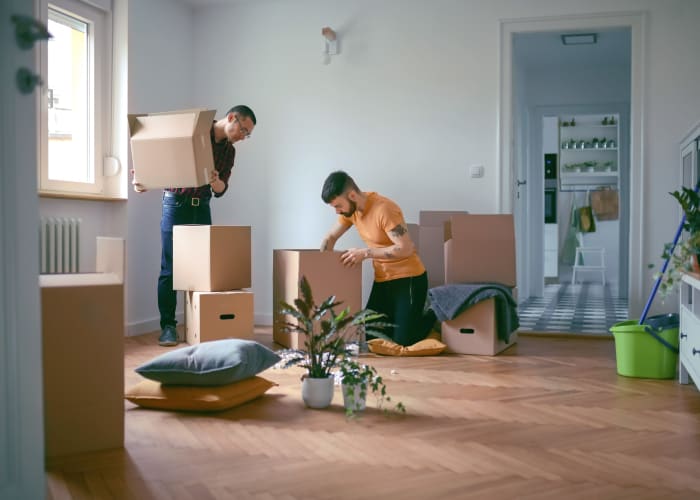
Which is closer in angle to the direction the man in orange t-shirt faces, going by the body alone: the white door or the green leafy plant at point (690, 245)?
the white door

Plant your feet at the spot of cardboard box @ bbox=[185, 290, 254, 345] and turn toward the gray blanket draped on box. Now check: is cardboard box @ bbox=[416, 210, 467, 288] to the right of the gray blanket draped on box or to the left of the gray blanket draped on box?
left

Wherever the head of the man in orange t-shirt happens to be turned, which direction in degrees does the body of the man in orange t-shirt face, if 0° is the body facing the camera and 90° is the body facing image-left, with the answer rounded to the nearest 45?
approximately 45°

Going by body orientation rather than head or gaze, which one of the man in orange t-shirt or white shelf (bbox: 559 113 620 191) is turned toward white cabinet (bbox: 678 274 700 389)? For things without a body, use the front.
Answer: the white shelf

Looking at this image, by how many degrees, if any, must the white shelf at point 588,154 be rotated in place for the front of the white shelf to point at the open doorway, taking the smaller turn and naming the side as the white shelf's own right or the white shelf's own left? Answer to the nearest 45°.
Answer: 0° — it already faces it

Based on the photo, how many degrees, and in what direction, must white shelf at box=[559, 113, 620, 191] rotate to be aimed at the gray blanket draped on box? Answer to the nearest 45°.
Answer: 0° — it already faces it
